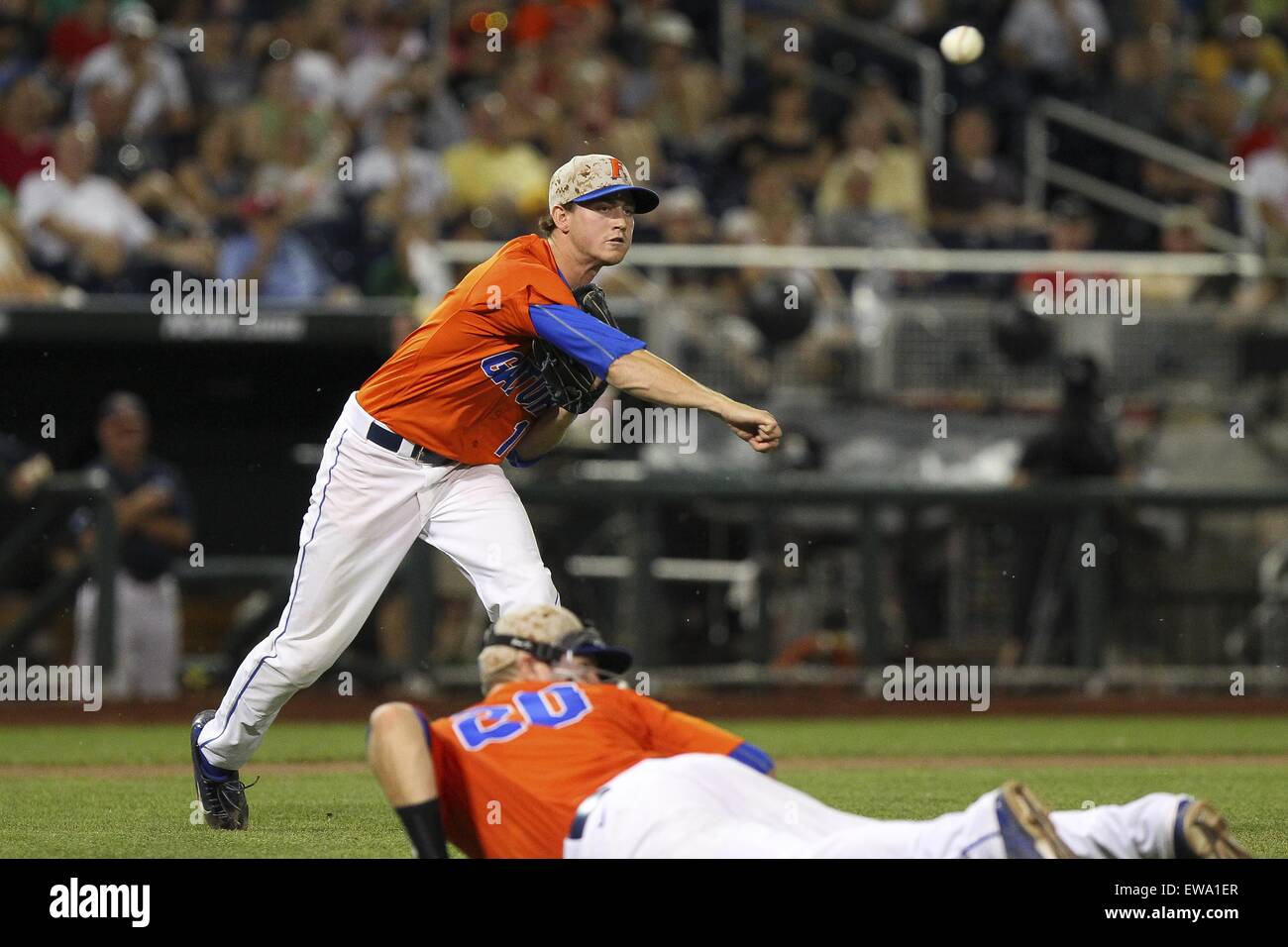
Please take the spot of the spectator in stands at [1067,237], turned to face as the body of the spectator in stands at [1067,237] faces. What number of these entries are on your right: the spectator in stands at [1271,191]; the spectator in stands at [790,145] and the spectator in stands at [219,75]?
2

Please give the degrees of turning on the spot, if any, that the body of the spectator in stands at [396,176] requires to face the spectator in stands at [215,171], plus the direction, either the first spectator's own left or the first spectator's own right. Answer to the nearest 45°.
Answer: approximately 90° to the first spectator's own right

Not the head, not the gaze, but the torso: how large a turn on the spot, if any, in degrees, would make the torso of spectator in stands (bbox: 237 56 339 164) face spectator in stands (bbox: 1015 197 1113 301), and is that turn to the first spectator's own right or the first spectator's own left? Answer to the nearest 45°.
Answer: approximately 90° to the first spectator's own left

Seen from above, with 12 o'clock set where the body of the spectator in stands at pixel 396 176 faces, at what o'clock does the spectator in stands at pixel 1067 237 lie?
the spectator in stands at pixel 1067 237 is roughly at 9 o'clock from the spectator in stands at pixel 396 176.

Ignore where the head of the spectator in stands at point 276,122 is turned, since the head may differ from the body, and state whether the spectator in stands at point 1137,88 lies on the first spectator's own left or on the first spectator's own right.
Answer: on the first spectator's own left

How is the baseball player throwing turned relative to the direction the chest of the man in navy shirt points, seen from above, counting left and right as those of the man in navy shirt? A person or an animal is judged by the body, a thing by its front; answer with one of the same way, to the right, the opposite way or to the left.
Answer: to the left

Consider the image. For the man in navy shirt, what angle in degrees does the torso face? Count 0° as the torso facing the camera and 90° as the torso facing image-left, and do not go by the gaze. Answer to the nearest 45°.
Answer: approximately 45°

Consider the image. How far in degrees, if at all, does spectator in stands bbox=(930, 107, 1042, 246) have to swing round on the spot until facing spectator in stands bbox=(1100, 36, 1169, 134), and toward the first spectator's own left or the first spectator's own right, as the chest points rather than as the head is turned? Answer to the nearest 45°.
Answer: approximately 135° to the first spectator's own left

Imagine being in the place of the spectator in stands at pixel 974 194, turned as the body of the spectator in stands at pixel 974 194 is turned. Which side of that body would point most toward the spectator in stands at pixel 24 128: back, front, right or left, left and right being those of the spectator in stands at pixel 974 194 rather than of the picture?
right
